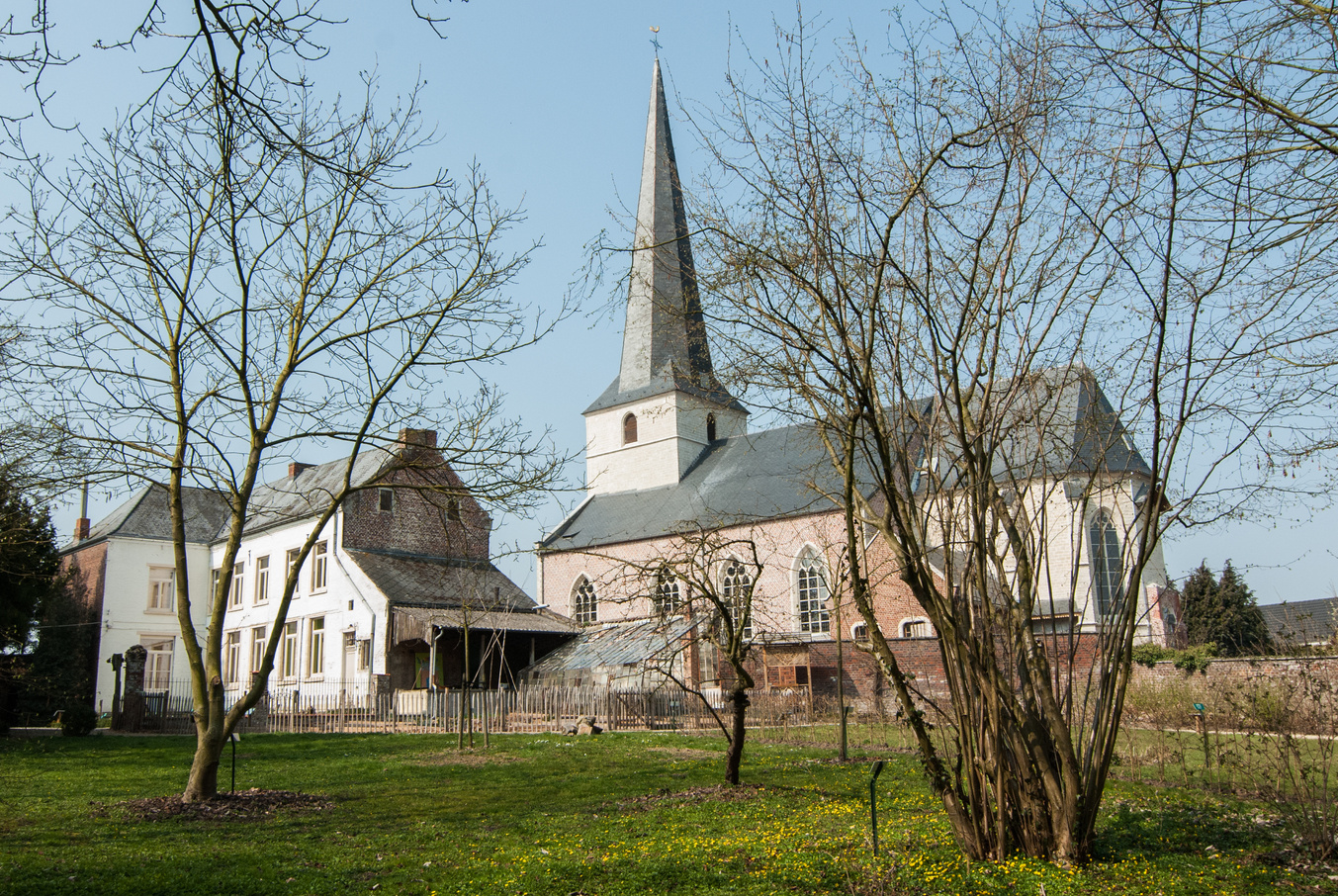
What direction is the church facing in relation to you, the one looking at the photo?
facing away from the viewer and to the left of the viewer
